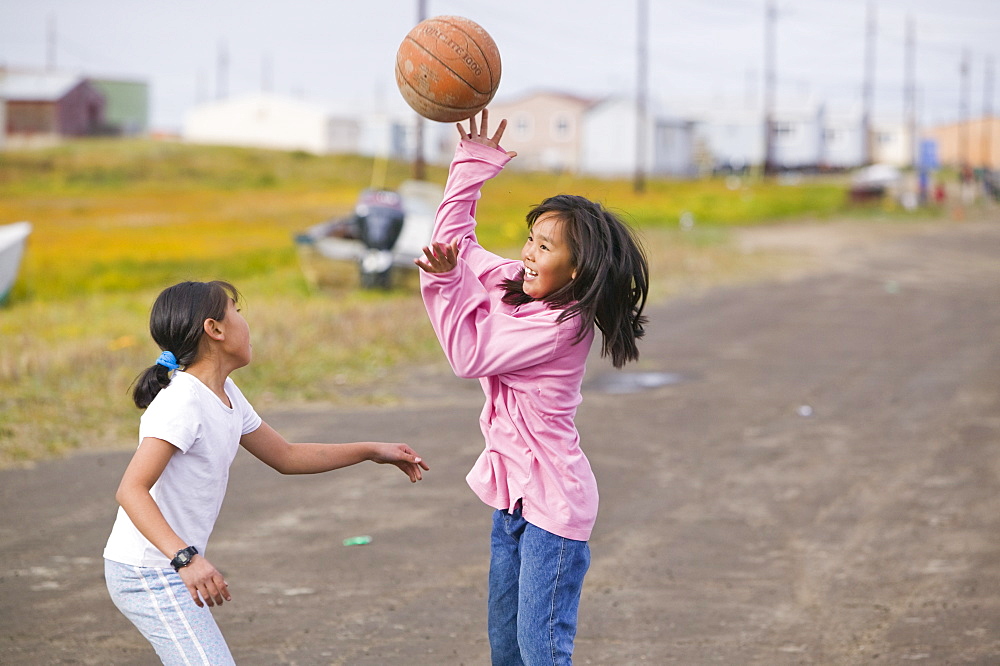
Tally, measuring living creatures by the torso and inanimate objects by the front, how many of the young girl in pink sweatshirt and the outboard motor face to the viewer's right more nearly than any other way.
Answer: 0

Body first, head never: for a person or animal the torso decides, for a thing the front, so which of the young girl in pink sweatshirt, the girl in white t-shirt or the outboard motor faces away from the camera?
the outboard motor

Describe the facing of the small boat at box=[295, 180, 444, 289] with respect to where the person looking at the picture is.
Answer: facing away from the viewer and to the right of the viewer

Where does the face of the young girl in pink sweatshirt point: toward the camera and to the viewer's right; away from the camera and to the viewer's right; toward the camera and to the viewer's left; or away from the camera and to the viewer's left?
toward the camera and to the viewer's left

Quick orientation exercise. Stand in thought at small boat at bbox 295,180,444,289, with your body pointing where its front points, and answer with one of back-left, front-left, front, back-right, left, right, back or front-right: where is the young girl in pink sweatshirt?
back-right

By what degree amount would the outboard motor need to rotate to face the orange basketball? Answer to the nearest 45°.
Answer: approximately 180°

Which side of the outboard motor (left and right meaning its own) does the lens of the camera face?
back

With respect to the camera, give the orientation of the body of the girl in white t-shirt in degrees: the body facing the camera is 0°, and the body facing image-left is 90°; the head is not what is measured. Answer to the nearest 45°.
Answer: approximately 270°

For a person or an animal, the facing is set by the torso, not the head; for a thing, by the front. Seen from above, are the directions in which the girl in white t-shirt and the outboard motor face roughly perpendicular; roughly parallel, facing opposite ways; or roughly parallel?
roughly perpendicular

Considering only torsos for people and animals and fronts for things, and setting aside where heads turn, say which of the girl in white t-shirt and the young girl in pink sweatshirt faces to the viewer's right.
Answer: the girl in white t-shirt

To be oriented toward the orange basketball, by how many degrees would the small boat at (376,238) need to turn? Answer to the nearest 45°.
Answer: approximately 135° to its right
